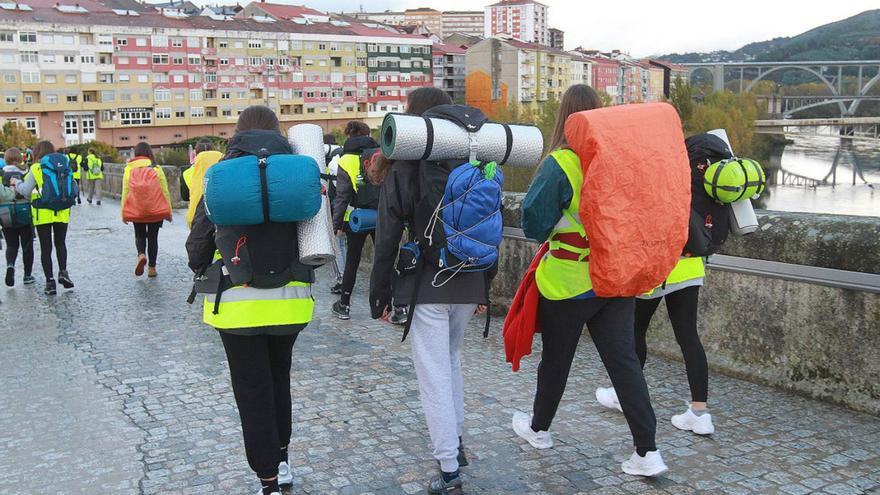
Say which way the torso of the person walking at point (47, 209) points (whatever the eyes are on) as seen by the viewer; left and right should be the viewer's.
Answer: facing away from the viewer and to the left of the viewer

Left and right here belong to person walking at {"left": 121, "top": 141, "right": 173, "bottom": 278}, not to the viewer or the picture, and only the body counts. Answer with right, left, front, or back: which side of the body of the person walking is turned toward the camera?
back

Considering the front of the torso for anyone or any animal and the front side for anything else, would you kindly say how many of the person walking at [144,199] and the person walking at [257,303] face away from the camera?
2

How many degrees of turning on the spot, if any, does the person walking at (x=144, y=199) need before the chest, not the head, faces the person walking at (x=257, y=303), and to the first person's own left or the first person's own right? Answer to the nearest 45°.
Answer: approximately 180°

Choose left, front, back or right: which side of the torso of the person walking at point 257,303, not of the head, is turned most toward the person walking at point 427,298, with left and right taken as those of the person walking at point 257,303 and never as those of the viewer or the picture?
right

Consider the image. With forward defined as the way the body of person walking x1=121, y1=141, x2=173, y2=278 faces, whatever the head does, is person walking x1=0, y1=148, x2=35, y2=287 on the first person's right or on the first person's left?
on the first person's left

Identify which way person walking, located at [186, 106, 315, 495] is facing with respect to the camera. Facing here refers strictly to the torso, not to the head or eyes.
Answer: away from the camera

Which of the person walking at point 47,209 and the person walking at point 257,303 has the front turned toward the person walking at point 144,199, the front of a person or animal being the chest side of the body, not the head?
the person walking at point 257,303

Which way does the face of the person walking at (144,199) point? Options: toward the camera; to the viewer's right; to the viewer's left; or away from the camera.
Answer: away from the camera

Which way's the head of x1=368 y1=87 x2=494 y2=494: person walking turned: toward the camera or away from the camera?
away from the camera
